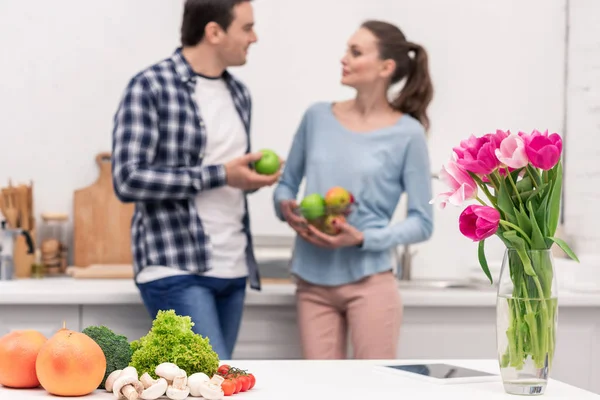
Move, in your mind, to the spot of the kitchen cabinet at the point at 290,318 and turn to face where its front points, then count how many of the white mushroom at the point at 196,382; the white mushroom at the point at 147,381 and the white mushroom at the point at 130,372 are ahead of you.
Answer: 3

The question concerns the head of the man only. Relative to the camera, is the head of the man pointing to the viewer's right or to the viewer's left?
to the viewer's right

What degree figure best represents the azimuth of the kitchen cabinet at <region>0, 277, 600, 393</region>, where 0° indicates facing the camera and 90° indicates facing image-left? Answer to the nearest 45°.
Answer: approximately 0°

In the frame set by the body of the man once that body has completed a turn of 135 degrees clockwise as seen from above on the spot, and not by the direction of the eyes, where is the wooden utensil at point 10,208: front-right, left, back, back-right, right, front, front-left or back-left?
front-right

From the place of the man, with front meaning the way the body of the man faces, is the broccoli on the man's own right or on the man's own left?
on the man's own right

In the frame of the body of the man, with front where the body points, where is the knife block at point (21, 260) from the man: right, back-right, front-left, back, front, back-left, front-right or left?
back

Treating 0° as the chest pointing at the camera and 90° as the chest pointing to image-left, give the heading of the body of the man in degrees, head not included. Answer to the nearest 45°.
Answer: approximately 315°

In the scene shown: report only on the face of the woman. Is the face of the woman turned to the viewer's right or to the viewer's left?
to the viewer's left
